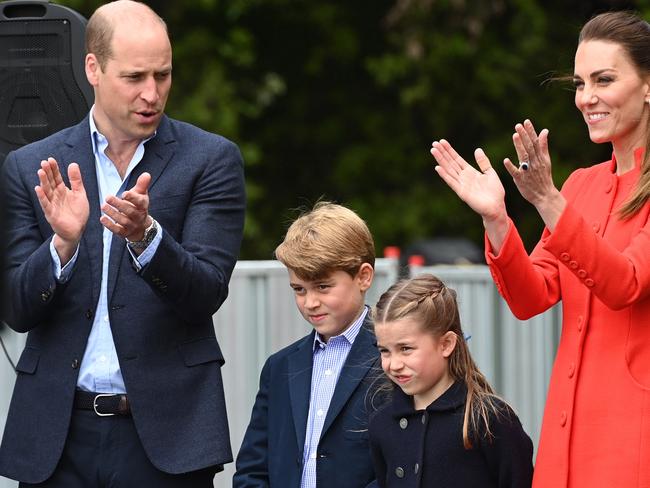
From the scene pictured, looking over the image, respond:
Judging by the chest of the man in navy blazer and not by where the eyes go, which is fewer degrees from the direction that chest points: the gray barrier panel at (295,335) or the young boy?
the young boy

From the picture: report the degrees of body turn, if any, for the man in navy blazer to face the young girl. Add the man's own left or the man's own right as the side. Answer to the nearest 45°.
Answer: approximately 90° to the man's own left

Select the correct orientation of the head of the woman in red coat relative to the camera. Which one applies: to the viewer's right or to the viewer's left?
to the viewer's left

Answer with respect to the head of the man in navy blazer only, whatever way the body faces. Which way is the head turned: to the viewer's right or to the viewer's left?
to the viewer's right

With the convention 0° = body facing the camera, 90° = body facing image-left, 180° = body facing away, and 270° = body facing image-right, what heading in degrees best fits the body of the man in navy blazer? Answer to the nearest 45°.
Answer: approximately 0°
